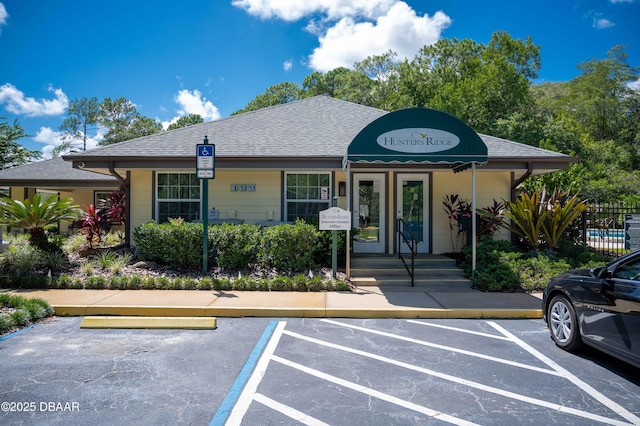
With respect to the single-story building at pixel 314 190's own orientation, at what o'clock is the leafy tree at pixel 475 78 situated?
The leafy tree is roughly at 7 o'clock from the single-story building.

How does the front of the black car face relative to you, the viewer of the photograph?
facing away from the viewer and to the left of the viewer

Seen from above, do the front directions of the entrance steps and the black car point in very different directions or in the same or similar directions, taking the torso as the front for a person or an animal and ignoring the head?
very different directions

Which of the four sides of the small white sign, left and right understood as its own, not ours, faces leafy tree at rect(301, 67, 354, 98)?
back

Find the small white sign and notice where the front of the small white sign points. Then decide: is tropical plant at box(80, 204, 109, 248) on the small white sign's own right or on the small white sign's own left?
on the small white sign's own right

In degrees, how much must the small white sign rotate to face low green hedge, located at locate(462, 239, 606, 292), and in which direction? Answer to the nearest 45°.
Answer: approximately 90° to its left

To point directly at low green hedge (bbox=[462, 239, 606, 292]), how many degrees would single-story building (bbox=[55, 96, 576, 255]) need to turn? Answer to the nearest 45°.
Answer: approximately 45° to its left

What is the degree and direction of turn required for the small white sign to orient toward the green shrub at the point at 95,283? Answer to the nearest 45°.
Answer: approximately 90° to its right

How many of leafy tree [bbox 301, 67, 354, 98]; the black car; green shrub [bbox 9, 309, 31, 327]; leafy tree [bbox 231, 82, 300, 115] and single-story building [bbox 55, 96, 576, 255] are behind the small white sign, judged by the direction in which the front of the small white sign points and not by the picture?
3

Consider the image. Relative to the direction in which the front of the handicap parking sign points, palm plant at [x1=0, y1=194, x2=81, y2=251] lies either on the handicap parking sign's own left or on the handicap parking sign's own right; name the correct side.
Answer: on the handicap parking sign's own right

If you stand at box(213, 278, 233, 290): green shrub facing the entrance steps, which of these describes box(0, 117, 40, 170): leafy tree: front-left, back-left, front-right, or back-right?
back-left

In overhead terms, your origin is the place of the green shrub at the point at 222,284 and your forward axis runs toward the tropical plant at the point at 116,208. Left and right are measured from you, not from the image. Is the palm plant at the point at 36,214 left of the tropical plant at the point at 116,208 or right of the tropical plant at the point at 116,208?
left
